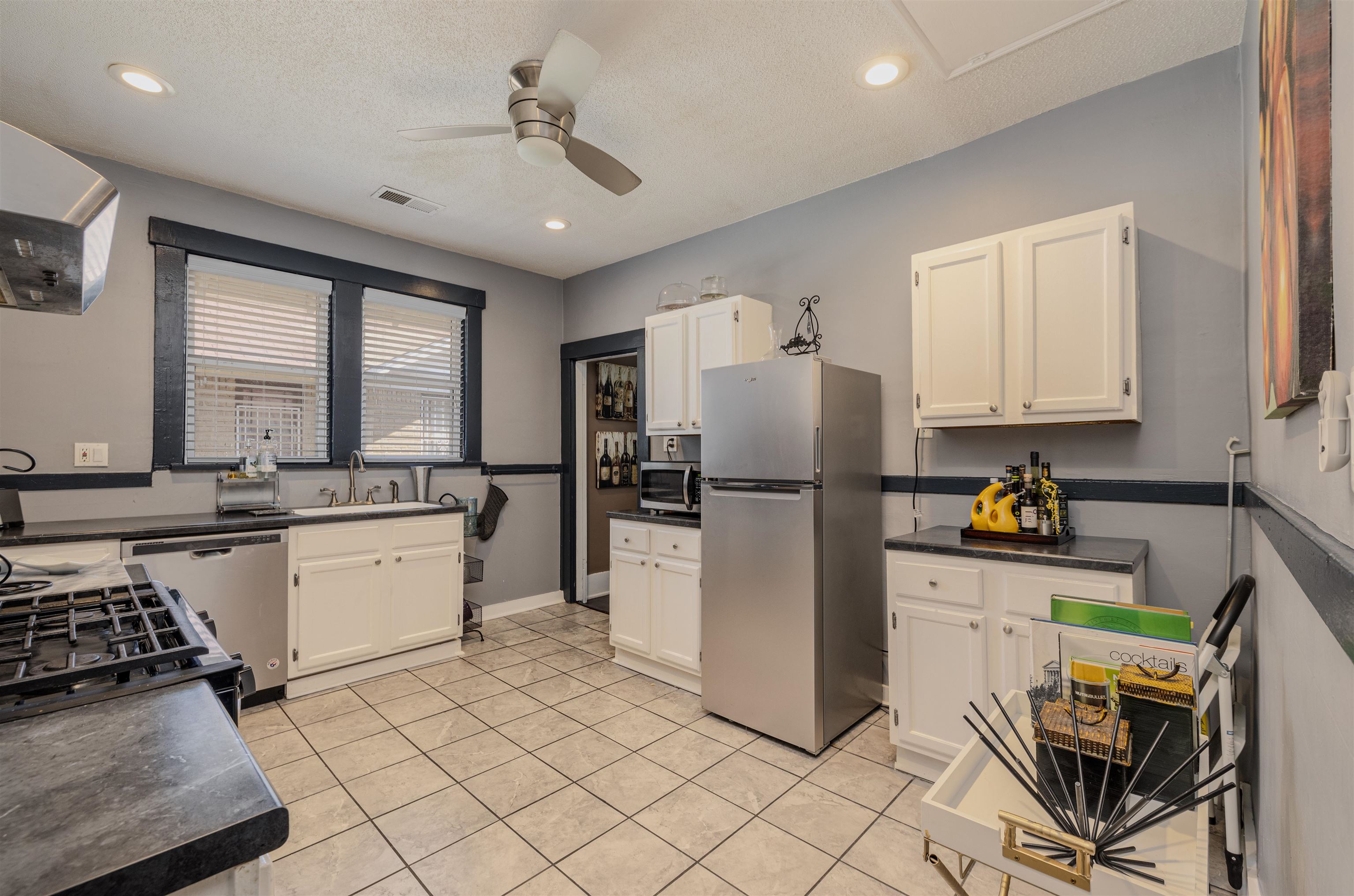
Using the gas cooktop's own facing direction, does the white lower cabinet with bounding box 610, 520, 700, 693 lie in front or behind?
in front

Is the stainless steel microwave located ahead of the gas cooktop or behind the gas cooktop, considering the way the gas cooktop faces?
ahead

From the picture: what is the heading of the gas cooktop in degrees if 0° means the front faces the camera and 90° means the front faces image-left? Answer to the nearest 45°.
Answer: approximately 270°

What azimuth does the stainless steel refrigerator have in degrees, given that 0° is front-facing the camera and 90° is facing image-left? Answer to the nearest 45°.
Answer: approximately 45°

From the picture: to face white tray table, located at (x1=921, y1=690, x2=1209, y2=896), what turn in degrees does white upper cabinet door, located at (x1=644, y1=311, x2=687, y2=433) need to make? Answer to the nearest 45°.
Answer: approximately 45° to its left

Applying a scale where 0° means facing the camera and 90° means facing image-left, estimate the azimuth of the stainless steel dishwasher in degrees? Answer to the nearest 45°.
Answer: approximately 0°

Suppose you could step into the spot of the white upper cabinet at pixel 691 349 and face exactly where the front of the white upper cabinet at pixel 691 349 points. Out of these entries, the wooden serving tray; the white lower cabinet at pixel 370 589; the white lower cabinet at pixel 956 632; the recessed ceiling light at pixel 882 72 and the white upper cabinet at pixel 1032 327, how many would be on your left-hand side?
4

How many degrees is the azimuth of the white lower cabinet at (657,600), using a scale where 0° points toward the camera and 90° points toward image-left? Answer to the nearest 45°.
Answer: approximately 45°

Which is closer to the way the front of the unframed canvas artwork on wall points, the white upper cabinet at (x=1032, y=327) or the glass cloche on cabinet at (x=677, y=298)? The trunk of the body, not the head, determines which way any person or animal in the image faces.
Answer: the glass cloche on cabinet

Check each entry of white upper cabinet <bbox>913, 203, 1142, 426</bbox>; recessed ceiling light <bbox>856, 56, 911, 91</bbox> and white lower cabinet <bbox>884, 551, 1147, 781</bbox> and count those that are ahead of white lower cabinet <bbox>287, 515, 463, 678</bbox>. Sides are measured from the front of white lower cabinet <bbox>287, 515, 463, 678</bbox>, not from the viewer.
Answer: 3

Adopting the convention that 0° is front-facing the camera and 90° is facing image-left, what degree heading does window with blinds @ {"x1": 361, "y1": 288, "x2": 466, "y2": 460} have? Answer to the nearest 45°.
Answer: approximately 315°
